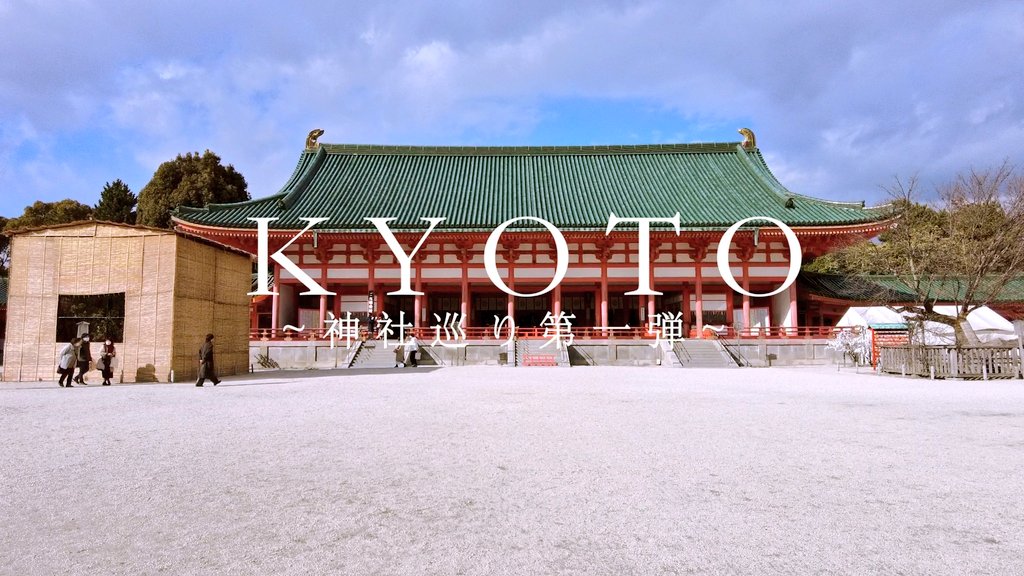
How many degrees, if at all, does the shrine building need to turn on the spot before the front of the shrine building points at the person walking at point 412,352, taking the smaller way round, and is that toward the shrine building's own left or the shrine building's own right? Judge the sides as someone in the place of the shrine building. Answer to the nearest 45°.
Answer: approximately 45° to the shrine building's own right

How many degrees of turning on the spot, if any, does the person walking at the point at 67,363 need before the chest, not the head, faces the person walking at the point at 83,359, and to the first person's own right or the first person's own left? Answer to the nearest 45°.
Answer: approximately 90° to the first person's own left

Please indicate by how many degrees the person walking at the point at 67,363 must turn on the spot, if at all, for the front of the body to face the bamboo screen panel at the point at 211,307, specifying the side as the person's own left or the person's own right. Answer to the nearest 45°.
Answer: approximately 45° to the person's own left
